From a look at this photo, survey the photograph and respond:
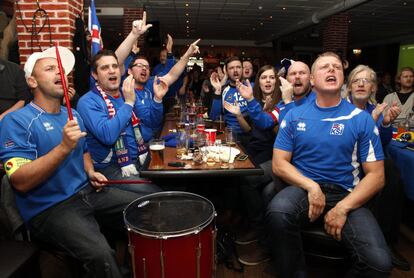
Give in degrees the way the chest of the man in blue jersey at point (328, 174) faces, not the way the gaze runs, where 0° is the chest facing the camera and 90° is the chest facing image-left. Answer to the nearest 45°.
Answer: approximately 0°

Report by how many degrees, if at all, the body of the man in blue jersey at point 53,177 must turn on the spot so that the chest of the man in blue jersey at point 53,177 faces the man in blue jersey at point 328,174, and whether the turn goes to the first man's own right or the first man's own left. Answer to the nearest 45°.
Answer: approximately 45° to the first man's own left

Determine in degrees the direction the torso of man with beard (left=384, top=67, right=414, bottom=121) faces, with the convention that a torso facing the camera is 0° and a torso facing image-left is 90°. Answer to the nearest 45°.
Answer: approximately 0°

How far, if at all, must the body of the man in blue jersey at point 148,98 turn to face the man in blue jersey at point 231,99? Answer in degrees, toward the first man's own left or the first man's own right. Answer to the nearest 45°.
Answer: approximately 90° to the first man's own left

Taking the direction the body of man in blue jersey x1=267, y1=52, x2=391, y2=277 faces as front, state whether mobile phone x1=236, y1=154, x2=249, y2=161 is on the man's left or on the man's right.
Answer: on the man's right

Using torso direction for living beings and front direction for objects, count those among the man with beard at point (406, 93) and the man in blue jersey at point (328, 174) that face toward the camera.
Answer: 2

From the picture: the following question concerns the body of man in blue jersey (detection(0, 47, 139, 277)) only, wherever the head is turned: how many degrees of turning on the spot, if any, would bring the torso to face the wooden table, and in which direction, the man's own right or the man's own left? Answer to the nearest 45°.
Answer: approximately 45° to the man's own left
